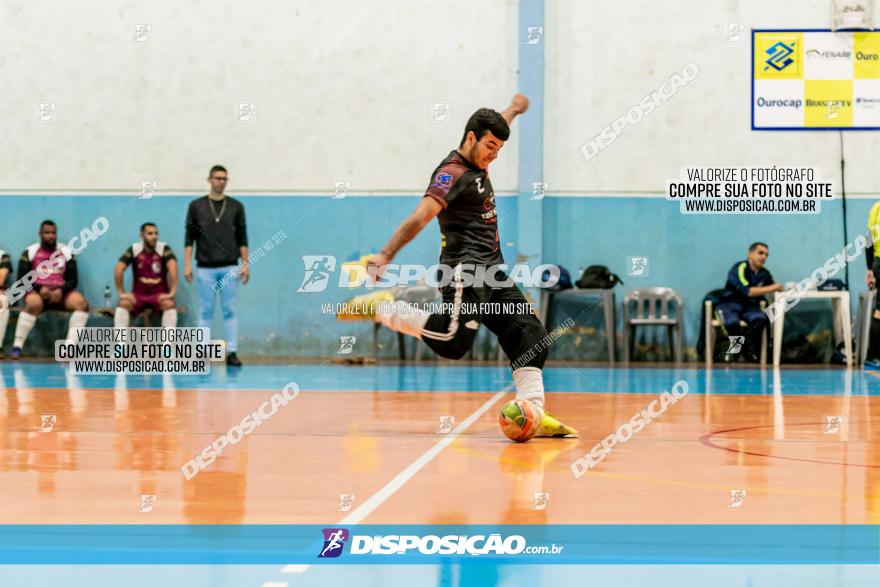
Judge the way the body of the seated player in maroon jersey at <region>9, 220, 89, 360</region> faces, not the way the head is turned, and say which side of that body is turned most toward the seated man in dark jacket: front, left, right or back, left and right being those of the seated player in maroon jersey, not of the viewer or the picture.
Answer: left

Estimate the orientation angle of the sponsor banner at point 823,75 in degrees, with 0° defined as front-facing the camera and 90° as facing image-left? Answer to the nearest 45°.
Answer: approximately 0°

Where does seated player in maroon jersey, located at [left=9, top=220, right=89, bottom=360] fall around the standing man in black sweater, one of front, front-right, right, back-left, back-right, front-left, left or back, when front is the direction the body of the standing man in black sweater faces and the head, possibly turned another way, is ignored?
back-right

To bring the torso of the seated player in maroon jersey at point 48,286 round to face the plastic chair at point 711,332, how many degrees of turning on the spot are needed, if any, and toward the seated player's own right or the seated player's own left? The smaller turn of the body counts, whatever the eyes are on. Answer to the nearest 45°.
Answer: approximately 90° to the seated player's own left

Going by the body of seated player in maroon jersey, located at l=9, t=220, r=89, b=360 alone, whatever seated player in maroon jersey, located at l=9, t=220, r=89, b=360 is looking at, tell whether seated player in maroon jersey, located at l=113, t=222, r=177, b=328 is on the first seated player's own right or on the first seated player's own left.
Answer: on the first seated player's own left

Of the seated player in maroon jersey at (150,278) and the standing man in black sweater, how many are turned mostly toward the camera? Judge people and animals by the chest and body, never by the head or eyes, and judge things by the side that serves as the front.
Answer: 2

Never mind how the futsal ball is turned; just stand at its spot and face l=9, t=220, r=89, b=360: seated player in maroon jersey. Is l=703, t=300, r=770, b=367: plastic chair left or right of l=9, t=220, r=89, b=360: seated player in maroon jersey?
right

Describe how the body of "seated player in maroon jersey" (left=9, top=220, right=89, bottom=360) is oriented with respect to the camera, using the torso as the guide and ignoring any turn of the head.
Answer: toward the camera

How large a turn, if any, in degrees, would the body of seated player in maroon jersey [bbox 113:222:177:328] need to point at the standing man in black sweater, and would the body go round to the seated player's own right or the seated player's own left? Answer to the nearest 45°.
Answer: approximately 45° to the seated player's own left

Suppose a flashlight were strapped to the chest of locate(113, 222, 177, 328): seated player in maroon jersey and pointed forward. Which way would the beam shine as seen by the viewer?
toward the camera

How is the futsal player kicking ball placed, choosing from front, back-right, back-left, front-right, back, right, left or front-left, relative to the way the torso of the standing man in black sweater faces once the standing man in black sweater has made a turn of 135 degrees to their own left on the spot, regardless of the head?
back-right

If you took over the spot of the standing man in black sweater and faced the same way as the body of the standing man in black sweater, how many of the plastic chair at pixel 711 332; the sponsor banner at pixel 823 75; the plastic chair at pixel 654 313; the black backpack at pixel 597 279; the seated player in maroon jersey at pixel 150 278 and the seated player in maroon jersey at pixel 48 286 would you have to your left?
4
